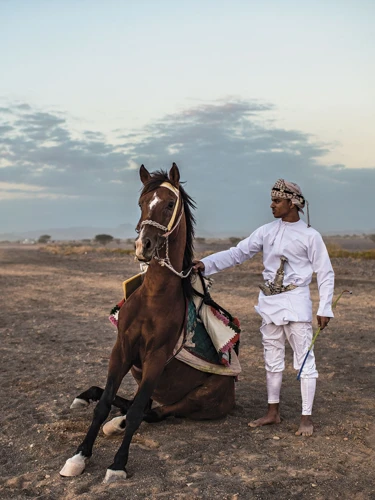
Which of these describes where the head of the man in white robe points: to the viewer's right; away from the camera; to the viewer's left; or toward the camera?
to the viewer's left

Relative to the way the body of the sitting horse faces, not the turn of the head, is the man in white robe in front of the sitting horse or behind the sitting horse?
behind

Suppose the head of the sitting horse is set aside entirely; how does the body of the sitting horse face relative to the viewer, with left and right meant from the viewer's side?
facing the viewer and to the left of the viewer
